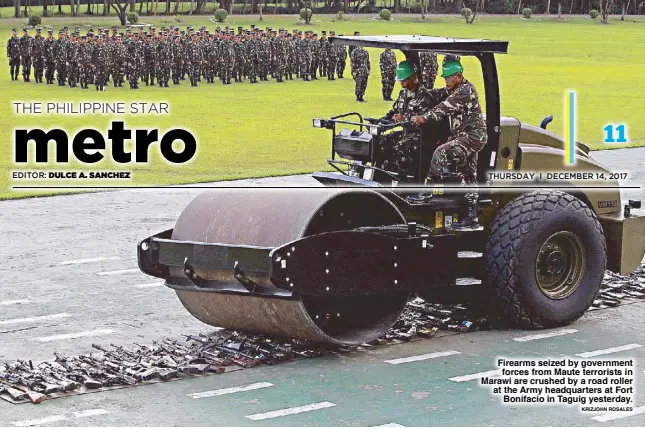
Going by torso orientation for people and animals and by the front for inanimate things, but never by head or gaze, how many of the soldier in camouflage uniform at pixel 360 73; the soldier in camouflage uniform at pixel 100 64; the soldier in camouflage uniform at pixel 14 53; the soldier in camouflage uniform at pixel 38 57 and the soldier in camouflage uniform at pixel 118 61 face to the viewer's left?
0

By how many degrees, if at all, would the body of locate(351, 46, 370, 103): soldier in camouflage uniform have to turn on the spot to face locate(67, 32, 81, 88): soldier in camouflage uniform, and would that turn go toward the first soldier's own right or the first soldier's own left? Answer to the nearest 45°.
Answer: approximately 135° to the first soldier's own right

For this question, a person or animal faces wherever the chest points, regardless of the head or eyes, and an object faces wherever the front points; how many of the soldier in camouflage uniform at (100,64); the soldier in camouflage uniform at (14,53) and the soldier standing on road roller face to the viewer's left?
1

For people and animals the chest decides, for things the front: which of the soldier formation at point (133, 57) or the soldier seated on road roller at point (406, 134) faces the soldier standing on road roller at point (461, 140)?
the soldier formation

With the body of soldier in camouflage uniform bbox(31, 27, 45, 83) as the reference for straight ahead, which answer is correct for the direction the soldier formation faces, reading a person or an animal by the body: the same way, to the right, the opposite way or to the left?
the same way

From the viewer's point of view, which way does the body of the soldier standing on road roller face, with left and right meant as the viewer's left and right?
facing to the left of the viewer

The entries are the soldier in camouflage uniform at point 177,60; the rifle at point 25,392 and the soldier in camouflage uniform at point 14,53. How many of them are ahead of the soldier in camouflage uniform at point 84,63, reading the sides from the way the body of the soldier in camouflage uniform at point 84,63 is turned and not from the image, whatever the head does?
1

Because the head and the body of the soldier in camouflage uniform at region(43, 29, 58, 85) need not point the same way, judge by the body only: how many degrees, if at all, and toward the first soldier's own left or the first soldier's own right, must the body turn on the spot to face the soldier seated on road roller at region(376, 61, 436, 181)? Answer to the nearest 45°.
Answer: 0° — they already face them

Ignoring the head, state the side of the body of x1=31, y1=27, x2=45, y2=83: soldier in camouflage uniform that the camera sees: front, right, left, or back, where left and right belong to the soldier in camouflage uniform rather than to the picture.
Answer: front

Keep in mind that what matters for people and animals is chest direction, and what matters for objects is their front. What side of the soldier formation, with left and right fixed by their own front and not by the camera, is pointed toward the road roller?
front

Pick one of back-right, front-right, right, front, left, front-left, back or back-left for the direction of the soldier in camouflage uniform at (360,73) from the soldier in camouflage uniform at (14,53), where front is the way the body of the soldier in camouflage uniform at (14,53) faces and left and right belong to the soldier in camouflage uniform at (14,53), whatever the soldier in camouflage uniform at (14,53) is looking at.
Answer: front-left

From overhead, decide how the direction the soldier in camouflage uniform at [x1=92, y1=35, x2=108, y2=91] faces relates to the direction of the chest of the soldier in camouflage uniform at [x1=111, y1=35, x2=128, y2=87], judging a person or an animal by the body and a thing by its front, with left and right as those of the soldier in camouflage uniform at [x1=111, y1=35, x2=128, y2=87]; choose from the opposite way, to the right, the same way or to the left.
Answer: the same way

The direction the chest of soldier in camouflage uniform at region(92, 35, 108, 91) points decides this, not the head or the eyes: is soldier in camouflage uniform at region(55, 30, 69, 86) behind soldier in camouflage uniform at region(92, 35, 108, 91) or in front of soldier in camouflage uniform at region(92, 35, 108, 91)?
behind

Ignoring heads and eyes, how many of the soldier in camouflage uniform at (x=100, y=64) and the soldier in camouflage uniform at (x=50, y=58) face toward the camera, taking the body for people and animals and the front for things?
2

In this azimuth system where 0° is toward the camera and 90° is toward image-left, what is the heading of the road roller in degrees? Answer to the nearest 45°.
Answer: approximately 45°

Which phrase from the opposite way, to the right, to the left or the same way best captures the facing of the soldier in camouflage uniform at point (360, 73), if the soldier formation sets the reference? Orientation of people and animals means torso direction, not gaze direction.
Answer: the same way

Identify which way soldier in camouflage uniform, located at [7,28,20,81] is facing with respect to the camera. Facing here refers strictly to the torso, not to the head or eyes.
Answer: toward the camera

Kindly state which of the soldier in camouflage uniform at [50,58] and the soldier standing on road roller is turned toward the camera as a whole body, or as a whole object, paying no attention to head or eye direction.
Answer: the soldier in camouflage uniform

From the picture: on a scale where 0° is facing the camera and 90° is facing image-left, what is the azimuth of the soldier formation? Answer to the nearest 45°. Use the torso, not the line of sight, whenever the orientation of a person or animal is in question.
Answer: approximately 0°
